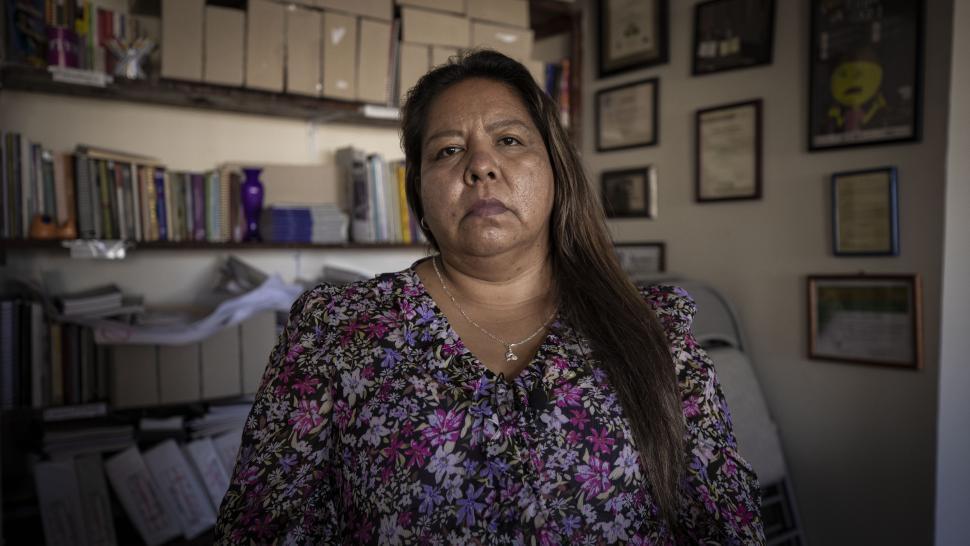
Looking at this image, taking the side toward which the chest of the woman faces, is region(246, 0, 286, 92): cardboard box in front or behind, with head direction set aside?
behind

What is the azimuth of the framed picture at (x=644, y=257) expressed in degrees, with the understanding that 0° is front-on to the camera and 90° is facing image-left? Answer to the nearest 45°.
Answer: approximately 0°

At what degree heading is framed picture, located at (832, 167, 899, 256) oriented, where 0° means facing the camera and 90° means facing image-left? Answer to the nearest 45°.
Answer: approximately 45°

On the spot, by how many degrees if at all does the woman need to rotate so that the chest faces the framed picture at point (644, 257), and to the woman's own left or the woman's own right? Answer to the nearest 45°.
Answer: approximately 180°

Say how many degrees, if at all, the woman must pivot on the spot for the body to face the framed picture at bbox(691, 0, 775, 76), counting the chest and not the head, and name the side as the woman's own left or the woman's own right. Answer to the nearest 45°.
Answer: approximately 135° to the woman's own left

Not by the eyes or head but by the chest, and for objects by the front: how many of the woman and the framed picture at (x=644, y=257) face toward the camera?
2

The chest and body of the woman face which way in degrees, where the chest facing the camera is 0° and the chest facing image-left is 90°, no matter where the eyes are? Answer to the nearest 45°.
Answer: approximately 0°

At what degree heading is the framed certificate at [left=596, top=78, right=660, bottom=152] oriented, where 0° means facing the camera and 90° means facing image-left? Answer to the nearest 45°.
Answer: approximately 45°

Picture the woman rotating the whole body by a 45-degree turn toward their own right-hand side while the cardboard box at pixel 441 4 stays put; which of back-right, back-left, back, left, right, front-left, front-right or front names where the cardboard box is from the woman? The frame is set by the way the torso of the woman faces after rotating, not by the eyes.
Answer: back-right

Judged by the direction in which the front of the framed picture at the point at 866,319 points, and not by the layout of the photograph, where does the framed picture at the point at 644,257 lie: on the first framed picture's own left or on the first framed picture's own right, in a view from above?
on the first framed picture's own right
